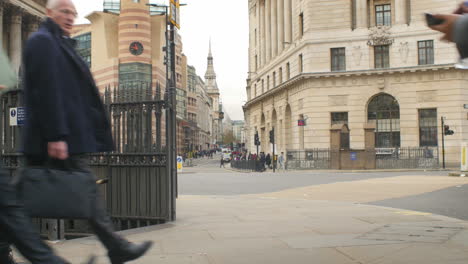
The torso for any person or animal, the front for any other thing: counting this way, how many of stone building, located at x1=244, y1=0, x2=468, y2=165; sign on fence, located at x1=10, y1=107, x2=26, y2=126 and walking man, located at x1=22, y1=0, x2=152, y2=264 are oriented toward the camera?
2

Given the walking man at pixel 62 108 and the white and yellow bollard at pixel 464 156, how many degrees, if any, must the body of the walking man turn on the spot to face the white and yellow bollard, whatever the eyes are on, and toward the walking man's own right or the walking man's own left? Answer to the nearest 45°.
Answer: approximately 45° to the walking man's own left

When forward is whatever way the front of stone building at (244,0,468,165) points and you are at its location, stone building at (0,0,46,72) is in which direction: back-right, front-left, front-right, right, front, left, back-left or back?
right

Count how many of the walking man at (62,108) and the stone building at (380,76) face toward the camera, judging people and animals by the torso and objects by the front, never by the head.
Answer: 1

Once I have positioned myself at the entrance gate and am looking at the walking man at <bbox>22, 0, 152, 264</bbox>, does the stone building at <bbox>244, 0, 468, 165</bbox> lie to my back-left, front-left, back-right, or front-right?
back-left

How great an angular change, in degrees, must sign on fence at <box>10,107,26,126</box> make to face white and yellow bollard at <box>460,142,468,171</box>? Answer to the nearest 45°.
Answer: approximately 135° to its left

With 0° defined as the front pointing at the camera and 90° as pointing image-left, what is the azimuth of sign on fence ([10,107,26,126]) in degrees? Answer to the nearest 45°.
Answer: approximately 0°

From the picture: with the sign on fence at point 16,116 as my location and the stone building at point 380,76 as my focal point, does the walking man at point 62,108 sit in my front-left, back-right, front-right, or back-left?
back-right

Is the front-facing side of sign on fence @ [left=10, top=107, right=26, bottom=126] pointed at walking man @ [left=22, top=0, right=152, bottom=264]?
yes

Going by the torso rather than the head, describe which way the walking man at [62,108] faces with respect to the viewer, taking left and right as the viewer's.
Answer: facing to the right of the viewer

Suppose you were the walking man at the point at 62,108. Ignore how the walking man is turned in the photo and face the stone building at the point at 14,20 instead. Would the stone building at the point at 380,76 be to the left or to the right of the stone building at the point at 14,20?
right
